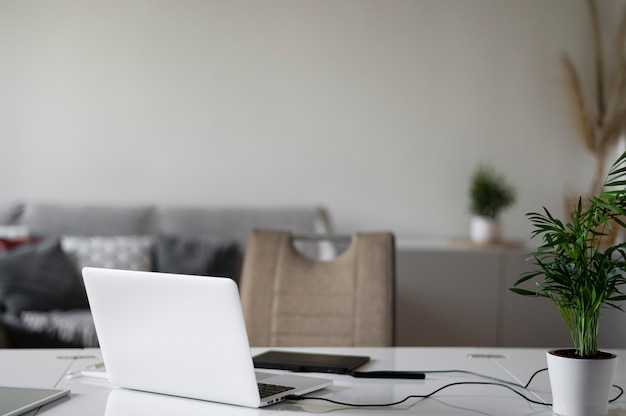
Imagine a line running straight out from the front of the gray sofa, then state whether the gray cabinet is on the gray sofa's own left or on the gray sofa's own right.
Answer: on the gray sofa's own left

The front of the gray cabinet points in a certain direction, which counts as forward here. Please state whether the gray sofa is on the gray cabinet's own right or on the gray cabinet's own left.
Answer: on the gray cabinet's own right

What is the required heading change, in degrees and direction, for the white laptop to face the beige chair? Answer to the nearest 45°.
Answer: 0° — it already faces it

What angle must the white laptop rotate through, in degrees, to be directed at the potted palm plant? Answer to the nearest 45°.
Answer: approximately 45° to its right

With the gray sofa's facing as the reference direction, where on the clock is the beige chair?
The beige chair is roughly at 11 o'clock from the gray sofa.

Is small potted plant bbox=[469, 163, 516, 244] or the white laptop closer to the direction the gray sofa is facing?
the white laptop
